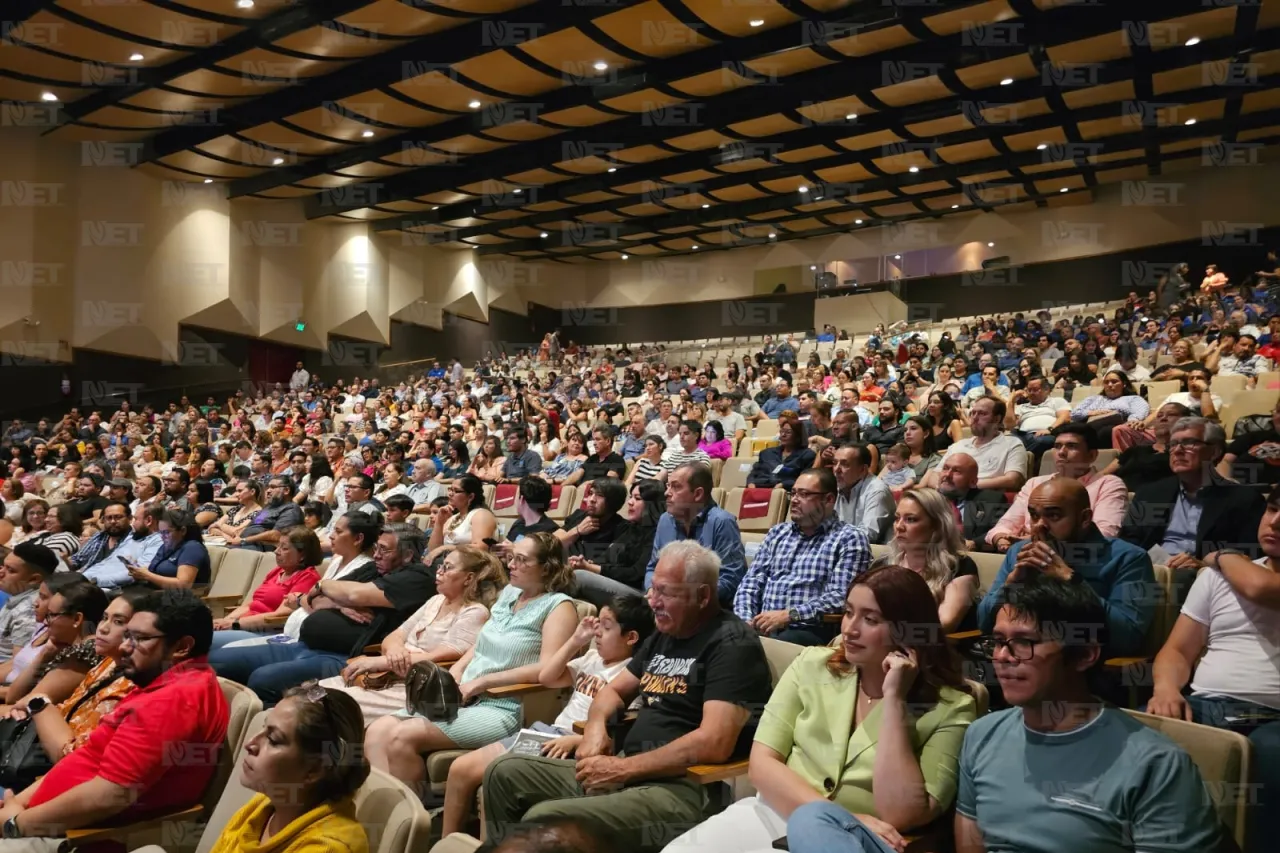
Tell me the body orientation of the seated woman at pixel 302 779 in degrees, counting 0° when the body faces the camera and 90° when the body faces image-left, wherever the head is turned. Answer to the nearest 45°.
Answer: approximately 45°

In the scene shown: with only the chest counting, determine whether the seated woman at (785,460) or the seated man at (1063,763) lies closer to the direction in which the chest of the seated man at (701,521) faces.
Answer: the seated man

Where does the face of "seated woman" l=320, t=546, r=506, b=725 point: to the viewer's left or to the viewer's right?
to the viewer's left

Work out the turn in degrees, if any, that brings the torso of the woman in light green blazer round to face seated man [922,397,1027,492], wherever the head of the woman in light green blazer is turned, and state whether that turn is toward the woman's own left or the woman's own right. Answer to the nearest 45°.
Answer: approximately 135° to the woman's own right

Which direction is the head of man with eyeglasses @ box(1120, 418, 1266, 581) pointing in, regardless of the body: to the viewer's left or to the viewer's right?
to the viewer's left

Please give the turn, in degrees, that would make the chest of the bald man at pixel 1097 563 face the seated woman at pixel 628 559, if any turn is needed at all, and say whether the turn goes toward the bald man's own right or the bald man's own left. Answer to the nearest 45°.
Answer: approximately 90° to the bald man's own right

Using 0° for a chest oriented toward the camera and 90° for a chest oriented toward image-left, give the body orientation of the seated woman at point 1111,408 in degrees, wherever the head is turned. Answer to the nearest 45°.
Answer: approximately 45°

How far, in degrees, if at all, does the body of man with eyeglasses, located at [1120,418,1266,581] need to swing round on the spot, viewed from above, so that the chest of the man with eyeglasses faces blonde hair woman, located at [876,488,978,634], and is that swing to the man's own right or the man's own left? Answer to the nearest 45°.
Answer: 0° — they already face them

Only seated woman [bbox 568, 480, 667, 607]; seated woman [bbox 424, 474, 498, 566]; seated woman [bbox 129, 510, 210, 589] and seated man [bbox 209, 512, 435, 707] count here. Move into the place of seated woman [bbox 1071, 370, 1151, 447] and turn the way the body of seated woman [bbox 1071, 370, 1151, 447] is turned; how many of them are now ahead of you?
4
